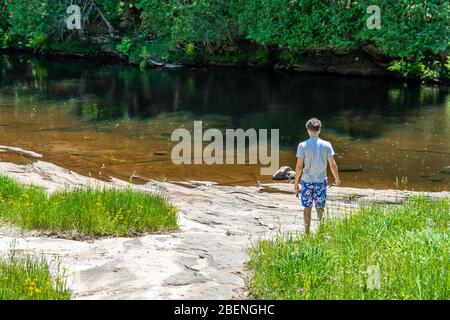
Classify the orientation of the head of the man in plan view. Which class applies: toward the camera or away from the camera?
away from the camera

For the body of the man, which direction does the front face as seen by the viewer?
away from the camera
